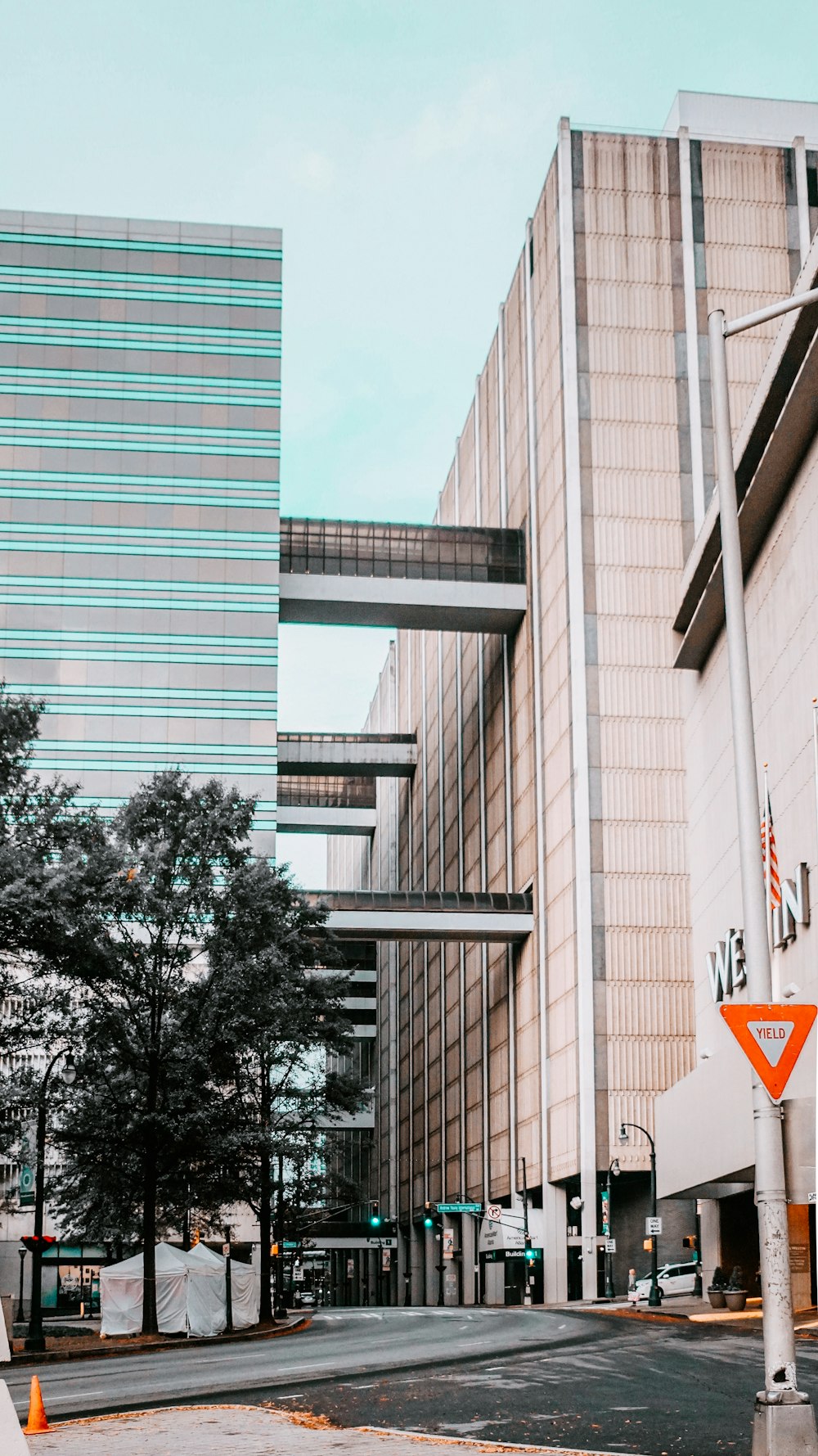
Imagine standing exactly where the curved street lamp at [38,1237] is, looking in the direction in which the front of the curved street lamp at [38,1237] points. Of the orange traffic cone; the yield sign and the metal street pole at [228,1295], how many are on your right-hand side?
2

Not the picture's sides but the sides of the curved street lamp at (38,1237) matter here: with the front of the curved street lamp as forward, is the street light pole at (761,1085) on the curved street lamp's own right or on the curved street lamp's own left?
on the curved street lamp's own right

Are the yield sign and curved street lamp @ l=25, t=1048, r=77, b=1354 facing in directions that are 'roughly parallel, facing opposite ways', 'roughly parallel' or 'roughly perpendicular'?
roughly perpendicular

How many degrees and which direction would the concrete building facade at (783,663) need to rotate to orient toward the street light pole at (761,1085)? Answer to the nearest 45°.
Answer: approximately 45° to its left

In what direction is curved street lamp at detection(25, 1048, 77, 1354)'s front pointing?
to the viewer's right

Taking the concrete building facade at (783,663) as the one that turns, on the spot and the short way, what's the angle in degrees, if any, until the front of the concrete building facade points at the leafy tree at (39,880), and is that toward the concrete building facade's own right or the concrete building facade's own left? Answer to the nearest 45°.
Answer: approximately 45° to the concrete building facade's own right

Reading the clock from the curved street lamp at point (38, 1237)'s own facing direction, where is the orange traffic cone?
The orange traffic cone is roughly at 3 o'clock from the curved street lamp.

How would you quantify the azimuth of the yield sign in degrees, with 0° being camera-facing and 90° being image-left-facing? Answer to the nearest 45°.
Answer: approximately 0°
